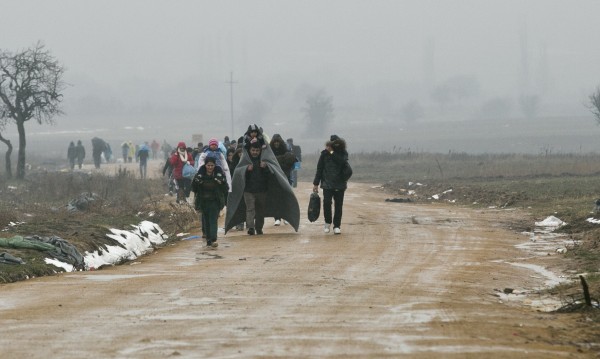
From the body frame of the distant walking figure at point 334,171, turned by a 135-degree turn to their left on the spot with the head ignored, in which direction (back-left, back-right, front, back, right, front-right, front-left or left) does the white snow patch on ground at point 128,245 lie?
back-left

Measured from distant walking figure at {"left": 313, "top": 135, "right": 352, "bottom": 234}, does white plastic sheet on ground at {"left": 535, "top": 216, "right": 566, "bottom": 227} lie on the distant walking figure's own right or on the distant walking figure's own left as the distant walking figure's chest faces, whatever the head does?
on the distant walking figure's own left

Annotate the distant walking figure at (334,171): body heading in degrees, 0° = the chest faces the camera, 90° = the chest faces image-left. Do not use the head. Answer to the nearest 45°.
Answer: approximately 0°
